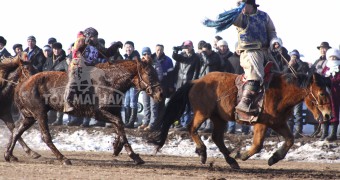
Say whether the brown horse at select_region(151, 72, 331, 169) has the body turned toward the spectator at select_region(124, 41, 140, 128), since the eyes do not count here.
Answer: no

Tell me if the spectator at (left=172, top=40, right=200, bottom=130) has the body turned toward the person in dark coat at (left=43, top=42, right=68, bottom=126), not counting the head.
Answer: no

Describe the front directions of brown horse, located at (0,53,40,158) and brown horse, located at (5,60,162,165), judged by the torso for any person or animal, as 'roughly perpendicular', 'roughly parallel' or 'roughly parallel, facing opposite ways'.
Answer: roughly parallel

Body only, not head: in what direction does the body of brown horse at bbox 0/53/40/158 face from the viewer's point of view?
to the viewer's right

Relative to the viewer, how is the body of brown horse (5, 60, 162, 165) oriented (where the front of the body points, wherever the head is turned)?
to the viewer's right

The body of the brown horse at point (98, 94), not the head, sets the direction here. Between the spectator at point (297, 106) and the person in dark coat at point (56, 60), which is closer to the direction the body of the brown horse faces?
the spectator

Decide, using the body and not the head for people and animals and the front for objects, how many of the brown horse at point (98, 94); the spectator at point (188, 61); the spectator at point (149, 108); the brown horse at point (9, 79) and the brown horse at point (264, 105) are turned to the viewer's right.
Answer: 3

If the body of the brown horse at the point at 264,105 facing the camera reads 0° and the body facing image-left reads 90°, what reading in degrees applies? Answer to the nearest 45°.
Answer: approximately 270°

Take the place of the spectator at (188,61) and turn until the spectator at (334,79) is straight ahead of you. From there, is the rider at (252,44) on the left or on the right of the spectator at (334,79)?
right

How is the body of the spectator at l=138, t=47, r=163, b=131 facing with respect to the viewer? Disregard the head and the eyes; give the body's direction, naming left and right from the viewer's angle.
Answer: facing the viewer and to the left of the viewer

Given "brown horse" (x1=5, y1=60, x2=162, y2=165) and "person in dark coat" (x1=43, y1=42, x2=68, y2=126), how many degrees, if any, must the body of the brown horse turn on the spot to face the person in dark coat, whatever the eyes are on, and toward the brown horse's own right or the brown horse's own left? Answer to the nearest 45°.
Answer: approximately 90° to the brown horse's own left

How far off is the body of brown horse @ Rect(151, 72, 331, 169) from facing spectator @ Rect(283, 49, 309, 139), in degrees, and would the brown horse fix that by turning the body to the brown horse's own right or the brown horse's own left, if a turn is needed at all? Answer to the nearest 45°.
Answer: approximately 90° to the brown horse's own left

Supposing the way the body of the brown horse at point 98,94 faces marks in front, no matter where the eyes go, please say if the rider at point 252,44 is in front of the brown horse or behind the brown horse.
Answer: in front
